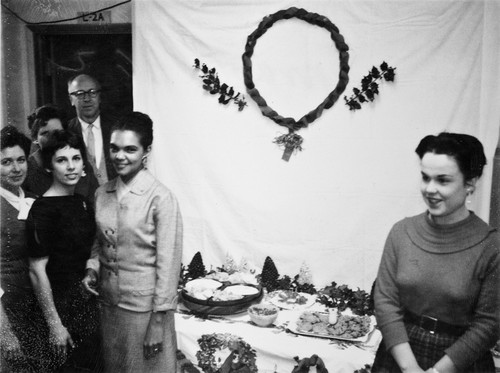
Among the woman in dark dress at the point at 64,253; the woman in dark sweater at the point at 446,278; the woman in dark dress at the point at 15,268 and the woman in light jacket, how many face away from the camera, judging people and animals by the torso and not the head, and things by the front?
0

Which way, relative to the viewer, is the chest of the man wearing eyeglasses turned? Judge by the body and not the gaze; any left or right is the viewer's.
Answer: facing the viewer

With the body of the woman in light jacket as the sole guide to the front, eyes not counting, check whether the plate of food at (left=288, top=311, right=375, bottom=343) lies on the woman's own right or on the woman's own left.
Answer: on the woman's own left

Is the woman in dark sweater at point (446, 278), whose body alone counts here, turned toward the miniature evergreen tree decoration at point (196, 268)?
no

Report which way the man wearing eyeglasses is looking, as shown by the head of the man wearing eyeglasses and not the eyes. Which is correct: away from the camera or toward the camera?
toward the camera

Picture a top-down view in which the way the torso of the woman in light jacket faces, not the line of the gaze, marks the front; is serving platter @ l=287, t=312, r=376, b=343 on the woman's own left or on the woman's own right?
on the woman's own left

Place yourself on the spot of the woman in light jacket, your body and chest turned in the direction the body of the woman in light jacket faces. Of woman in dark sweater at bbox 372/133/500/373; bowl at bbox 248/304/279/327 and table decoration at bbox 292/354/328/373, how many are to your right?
0

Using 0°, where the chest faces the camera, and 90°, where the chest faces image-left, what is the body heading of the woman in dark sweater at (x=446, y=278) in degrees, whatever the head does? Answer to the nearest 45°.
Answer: approximately 45°

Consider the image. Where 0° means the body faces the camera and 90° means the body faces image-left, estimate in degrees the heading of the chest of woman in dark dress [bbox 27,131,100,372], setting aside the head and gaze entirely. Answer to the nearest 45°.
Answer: approximately 315°

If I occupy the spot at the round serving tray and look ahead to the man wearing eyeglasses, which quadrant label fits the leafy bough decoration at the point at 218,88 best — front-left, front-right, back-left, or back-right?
front-right

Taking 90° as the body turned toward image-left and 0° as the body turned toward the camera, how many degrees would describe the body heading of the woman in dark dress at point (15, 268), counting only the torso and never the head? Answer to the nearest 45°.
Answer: approximately 315°

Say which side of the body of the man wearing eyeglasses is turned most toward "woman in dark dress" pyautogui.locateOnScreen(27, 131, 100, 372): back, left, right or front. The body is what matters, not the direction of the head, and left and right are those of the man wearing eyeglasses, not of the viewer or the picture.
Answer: front

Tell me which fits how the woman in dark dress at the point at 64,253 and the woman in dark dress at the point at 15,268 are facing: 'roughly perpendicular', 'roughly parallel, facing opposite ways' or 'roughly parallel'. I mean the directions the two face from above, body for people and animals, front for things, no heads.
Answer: roughly parallel

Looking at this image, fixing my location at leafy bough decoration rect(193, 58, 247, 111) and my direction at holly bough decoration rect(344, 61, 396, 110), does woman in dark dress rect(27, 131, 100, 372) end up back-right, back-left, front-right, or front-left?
back-right

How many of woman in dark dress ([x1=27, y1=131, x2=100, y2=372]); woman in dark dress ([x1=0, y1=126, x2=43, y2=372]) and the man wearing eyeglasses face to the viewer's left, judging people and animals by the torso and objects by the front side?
0

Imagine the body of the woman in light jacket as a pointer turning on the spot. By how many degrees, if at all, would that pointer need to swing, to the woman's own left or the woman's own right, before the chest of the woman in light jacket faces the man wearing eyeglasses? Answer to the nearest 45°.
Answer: approximately 135° to the woman's own right

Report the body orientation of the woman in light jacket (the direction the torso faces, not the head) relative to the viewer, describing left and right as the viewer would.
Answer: facing the viewer and to the left of the viewer
